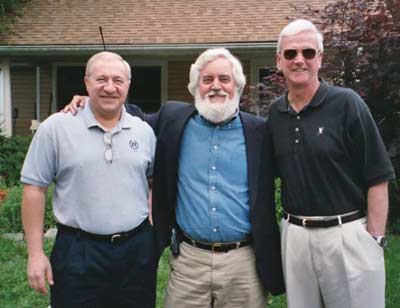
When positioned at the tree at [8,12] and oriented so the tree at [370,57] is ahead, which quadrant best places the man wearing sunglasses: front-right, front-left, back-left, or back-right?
front-right

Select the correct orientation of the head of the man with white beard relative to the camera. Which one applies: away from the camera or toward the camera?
toward the camera

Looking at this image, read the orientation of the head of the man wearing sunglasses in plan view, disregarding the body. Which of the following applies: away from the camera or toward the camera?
toward the camera

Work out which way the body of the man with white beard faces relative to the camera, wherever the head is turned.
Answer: toward the camera

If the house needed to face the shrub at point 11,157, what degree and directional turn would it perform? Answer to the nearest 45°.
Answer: approximately 45° to its right

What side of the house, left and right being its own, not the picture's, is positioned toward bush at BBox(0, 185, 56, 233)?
front

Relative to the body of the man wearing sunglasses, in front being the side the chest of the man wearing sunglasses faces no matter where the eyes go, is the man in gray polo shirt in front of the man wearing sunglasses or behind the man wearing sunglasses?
in front

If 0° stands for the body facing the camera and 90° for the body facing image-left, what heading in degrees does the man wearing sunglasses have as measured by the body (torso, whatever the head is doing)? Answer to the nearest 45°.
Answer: approximately 45°

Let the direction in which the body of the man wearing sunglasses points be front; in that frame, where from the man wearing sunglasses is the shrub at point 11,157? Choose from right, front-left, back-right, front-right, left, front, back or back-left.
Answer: right

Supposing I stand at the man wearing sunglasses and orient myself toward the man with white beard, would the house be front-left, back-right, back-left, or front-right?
front-right

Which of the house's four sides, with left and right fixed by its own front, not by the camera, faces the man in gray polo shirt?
front

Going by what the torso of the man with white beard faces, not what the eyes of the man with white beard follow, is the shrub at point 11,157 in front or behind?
behind

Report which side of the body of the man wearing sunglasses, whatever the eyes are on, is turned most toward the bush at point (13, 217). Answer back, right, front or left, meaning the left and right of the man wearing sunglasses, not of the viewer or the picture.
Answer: right

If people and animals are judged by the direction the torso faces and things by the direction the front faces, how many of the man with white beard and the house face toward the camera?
2

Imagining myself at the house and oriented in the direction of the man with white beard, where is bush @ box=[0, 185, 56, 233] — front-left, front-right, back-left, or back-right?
front-right

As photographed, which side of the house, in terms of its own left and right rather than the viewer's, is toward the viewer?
front
